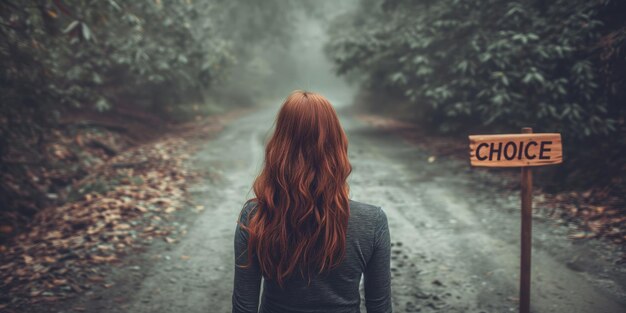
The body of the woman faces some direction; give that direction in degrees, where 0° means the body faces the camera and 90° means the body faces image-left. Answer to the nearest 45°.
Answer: approximately 180°

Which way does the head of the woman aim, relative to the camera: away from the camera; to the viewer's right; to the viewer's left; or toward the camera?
away from the camera
